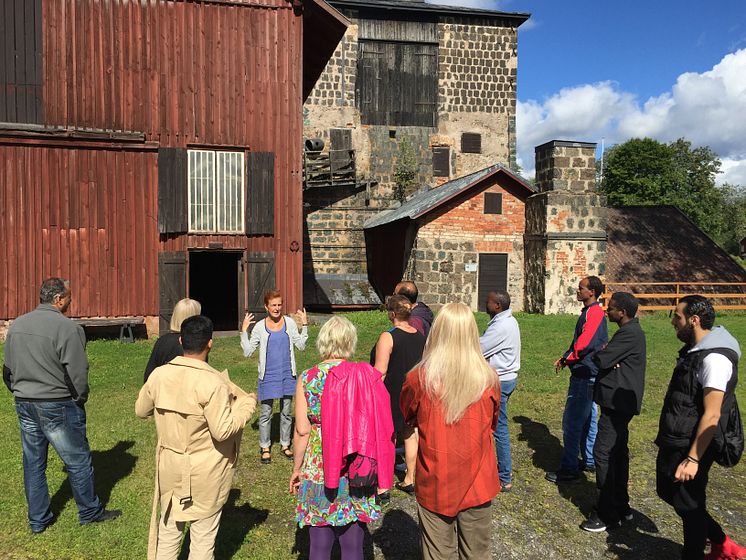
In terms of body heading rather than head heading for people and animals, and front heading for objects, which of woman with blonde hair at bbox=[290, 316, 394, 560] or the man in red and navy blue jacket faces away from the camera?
the woman with blonde hair

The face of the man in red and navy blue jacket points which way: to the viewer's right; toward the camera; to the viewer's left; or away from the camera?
to the viewer's left

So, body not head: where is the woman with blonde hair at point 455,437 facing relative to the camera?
away from the camera

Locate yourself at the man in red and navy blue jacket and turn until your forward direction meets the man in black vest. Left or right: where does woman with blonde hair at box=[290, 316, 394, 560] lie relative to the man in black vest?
right

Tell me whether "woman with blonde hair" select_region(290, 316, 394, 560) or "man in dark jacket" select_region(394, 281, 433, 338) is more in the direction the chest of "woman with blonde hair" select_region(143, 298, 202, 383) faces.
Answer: the man in dark jacket

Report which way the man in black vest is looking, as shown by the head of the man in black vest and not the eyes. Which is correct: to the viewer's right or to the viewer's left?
to the viewer's left

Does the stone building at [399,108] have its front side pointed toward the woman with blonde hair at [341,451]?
yes

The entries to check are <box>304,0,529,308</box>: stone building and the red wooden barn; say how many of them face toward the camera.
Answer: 2

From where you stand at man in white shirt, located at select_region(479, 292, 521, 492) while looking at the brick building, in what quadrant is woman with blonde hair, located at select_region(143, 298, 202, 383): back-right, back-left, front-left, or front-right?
back-left

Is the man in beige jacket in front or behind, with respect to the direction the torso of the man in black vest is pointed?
in front

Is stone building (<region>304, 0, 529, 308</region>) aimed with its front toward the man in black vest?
yes

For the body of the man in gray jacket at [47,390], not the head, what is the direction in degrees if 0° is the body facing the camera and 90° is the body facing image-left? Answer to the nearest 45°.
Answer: approximately 225°

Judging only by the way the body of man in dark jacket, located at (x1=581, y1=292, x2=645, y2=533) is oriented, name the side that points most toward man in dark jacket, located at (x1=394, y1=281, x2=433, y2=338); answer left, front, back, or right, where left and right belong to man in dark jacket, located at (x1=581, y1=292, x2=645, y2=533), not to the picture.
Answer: front

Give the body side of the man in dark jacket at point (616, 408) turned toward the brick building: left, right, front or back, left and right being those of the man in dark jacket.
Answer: right

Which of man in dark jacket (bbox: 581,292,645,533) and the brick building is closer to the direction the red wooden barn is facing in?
the man in dark jacket

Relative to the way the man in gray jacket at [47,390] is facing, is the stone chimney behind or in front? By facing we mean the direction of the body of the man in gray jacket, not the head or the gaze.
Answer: in front

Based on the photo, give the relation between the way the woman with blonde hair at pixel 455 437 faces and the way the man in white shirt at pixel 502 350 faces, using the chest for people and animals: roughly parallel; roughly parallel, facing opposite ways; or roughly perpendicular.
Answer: roughly perpendicular

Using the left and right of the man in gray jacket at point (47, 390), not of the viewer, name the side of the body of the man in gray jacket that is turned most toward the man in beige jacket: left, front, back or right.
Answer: right

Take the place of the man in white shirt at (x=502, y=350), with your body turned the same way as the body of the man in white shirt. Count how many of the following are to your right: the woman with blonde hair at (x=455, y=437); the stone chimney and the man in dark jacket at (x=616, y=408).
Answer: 1
